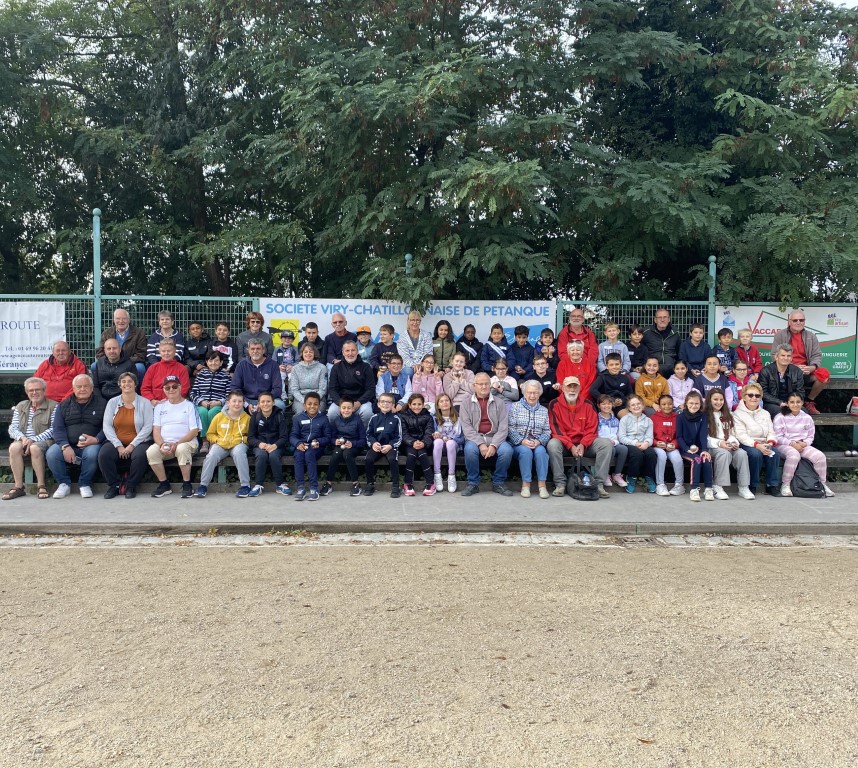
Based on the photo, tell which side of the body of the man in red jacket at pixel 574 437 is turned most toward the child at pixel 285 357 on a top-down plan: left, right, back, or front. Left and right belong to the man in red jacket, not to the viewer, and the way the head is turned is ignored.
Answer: right

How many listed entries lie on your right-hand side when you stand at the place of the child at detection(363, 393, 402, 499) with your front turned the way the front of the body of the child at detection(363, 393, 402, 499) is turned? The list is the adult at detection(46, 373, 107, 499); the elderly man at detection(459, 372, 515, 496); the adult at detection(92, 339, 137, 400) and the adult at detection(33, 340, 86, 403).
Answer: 3

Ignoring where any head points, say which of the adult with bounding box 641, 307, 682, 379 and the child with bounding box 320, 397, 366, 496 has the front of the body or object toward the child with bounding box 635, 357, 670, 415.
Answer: the adult

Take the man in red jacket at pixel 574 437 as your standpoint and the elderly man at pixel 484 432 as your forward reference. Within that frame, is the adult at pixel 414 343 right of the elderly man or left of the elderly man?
right

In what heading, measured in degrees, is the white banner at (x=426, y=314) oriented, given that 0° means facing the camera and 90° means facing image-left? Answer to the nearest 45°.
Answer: approximately 0°

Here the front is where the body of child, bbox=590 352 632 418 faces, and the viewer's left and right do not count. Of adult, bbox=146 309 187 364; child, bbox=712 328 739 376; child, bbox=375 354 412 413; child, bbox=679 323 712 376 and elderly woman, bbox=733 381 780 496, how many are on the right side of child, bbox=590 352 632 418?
2

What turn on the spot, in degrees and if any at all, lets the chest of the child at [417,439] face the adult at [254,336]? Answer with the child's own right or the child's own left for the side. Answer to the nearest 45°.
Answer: approximately 135° to the child's own right
